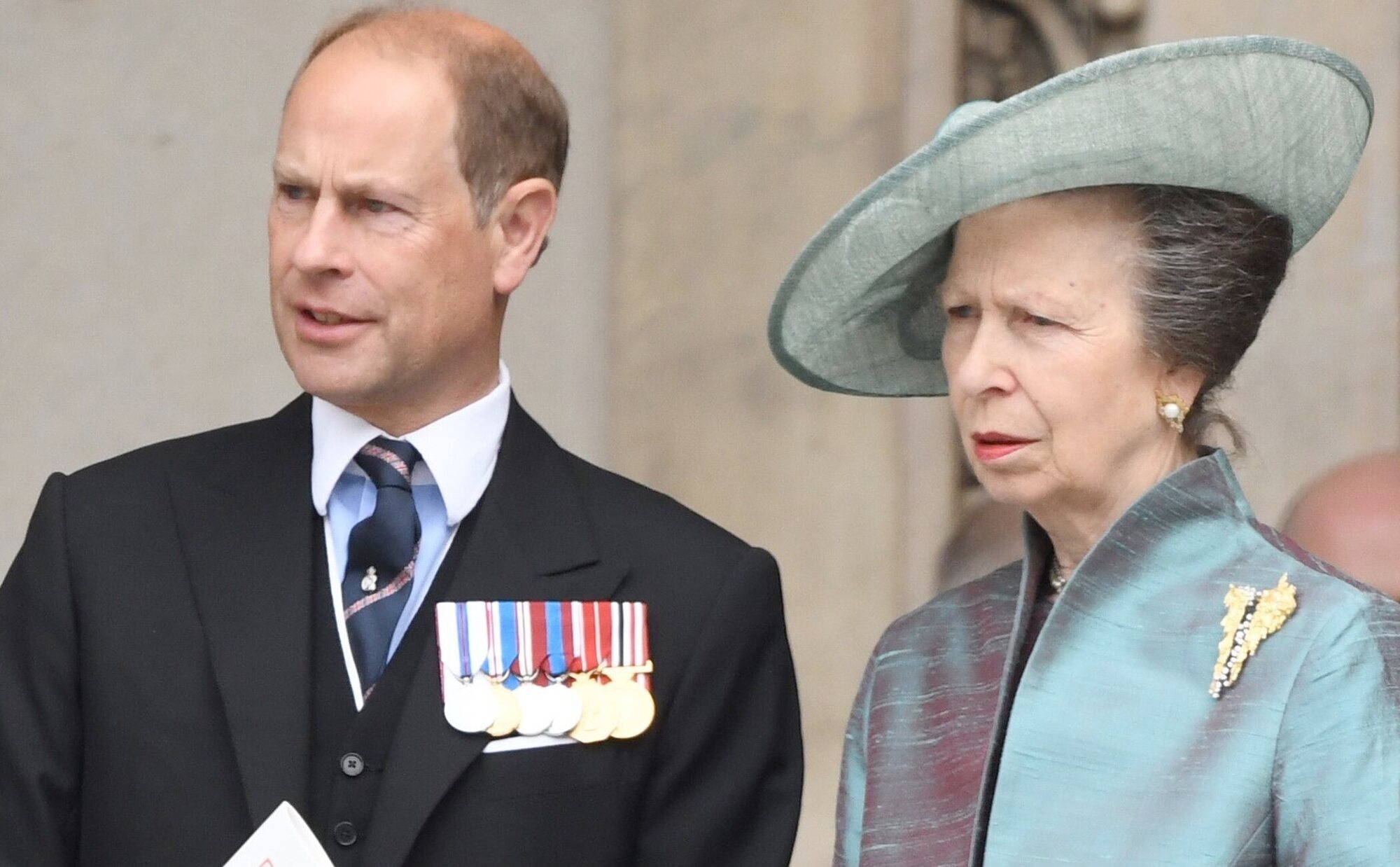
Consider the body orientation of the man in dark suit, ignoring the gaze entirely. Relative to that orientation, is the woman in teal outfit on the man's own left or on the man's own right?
on the man's own left

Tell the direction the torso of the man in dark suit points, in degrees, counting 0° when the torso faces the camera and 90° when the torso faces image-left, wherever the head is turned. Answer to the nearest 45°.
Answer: approximately 0°

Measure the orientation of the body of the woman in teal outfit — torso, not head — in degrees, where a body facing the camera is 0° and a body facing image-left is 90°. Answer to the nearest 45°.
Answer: approximately 45°

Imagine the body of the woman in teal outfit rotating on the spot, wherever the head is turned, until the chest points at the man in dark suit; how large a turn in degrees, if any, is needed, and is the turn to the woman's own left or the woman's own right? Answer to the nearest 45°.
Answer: approximately 45° to the woman's own right
